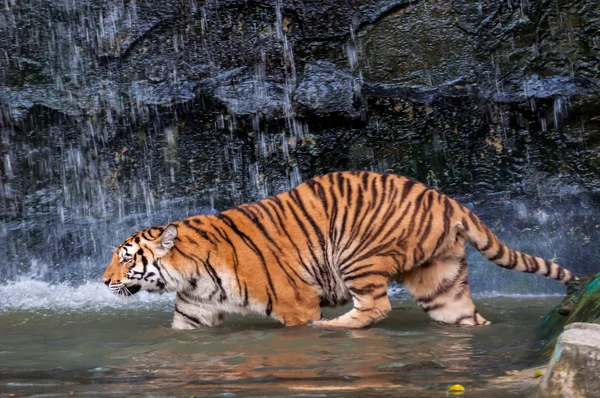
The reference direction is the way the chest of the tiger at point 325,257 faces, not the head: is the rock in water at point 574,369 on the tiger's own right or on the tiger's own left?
on the tiger's own left

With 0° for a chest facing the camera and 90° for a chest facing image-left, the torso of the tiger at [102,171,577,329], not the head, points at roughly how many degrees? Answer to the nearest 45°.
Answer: approximately 90°

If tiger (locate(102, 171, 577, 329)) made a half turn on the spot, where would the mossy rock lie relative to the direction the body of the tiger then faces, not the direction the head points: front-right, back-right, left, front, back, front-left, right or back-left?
front-right
